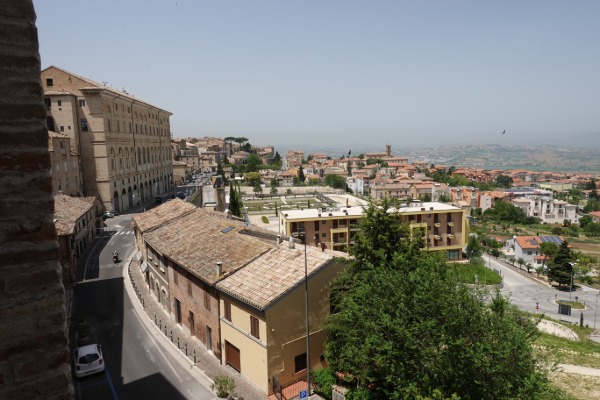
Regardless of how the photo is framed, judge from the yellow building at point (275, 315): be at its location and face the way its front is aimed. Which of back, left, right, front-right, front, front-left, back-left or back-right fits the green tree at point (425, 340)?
left

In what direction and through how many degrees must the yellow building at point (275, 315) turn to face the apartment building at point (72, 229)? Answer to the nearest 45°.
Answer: approximately 90° to its right

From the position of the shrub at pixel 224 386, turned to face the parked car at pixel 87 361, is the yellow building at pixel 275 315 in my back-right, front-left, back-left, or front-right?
back-right

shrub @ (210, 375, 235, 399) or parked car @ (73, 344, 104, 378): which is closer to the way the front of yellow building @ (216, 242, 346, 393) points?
the shrub

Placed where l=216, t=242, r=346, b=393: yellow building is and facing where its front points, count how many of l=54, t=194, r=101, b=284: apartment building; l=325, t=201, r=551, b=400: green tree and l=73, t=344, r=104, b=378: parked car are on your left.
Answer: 1

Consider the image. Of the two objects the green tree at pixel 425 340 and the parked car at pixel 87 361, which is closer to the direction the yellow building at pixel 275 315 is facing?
the parked car

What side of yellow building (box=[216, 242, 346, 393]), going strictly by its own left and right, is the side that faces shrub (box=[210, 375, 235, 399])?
front

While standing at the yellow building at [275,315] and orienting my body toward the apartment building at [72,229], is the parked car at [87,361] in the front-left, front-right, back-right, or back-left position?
front-left

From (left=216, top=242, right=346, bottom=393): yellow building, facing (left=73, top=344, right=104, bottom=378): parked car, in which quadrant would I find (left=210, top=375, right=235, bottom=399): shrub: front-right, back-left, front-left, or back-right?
front-left

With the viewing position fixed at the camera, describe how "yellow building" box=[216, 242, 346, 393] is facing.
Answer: facing the viewer and to the left of the viewer
